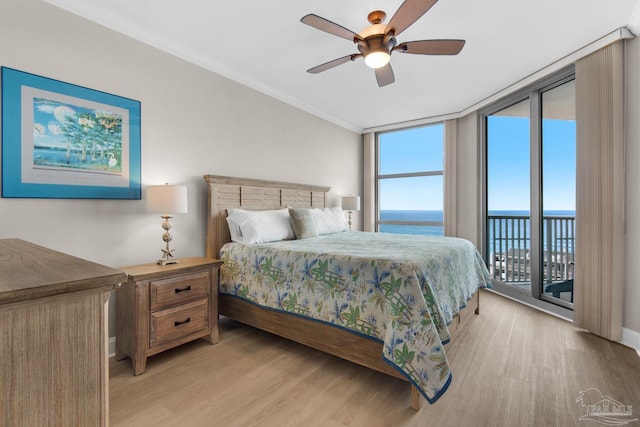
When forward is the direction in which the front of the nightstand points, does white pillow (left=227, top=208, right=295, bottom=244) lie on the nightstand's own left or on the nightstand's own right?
on the nightstand's own left

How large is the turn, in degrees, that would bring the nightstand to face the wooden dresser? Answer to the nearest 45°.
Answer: approximately 45° to its right

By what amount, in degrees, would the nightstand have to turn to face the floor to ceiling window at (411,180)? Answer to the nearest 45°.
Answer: approximately 45° to its left

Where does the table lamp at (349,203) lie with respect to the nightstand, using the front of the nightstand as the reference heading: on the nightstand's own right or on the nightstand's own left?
on the nightstand's own left

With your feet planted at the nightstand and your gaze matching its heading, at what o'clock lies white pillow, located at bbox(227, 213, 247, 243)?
The white pillow is roughly at 9 o'clock from the nightstand.

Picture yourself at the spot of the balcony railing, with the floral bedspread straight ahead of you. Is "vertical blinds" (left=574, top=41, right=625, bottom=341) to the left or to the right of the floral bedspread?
left

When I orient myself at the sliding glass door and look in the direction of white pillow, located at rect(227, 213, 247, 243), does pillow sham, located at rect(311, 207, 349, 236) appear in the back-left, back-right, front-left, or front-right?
front-right

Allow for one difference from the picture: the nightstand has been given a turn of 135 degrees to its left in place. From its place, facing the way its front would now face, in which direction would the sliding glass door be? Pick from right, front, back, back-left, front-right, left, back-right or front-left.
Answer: right

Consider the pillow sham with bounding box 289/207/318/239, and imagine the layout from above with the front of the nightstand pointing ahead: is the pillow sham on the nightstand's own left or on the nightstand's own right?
on the nightstand's own left

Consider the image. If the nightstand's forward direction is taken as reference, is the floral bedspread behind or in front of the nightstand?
in front

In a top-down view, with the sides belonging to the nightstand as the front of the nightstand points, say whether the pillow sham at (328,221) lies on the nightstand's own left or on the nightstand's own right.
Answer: on the nightstand's own left

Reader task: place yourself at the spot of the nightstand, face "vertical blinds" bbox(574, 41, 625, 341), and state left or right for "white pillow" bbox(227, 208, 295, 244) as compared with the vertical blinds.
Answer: left

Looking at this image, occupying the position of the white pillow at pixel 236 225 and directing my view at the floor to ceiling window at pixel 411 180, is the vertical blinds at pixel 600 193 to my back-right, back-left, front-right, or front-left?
front-right

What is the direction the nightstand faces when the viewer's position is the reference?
facing the viewer and to the right of the viewer

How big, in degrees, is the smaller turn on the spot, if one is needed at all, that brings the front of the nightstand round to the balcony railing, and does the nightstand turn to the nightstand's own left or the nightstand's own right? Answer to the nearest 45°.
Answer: approximately 45° to the nightstand's own left
